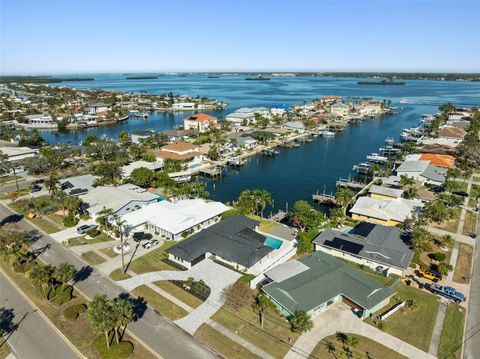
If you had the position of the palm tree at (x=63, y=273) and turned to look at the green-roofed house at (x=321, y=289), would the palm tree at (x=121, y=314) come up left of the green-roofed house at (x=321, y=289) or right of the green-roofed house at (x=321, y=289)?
right

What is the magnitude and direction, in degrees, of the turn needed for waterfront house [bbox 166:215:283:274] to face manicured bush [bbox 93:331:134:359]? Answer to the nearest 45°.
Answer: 0° — it already faces it

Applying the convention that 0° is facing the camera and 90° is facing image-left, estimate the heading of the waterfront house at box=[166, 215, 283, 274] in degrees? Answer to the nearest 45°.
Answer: approximately 45°

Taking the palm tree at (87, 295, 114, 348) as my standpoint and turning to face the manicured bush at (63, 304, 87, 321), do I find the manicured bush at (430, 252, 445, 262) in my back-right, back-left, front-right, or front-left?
back-right

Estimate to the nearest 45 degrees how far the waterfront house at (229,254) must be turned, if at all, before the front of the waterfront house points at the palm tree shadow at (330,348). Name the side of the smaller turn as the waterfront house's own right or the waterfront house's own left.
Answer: approximately 90° to the waterfront house's own left

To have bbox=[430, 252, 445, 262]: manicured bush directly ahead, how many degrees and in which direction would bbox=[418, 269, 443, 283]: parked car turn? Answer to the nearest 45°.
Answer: approximately 45° to its right

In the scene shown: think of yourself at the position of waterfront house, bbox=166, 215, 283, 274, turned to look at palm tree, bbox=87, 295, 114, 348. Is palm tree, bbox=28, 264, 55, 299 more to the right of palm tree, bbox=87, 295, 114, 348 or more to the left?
right

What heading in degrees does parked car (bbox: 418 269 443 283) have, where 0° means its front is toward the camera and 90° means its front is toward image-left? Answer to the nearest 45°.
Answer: approximately 135°

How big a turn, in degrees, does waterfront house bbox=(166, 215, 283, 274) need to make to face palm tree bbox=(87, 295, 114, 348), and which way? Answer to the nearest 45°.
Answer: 0° — it already faces it
